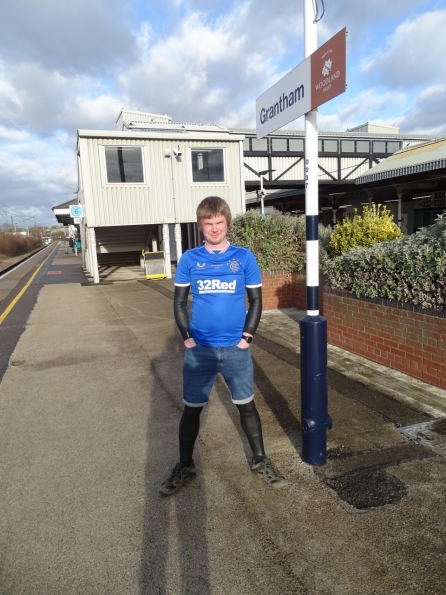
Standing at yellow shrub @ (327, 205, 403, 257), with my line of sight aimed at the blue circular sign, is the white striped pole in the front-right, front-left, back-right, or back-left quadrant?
back-left

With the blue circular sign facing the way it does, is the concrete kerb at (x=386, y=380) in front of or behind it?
in front

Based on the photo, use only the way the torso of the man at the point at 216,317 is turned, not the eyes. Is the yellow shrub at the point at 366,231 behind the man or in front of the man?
behind

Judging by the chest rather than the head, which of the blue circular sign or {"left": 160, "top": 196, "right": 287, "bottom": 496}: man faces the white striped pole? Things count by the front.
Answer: the blue circular sign

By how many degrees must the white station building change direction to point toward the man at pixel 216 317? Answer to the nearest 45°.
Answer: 0° — it already faces them

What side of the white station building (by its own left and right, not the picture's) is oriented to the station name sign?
front

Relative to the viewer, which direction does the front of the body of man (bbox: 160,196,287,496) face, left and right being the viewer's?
facing the viewer

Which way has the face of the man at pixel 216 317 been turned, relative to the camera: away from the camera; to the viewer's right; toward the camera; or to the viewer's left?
toward the camera

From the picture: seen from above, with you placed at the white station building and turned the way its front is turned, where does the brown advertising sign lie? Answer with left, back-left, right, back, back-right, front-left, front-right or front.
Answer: front

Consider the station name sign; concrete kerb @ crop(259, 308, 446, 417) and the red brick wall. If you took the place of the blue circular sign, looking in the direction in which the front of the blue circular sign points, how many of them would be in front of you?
3

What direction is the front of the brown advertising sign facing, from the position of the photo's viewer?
facing the viewer and to the left of the viewer

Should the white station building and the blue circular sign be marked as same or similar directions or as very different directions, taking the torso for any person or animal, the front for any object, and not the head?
same or similar directions

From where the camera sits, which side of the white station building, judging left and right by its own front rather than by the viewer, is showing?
front
